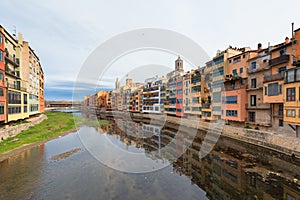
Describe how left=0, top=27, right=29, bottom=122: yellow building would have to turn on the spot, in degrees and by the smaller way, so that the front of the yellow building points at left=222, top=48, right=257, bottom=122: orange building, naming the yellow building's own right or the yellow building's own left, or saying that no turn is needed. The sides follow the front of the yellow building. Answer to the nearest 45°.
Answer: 0° — it already faces it

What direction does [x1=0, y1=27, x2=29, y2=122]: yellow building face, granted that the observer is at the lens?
facing the viewer and to the right of the viewer

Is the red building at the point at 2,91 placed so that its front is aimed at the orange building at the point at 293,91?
yes

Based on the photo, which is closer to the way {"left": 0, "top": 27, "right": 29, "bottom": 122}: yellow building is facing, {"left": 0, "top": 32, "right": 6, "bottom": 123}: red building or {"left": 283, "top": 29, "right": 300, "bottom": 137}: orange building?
the orange building

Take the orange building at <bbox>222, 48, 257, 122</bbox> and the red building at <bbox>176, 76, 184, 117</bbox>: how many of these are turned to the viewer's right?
0

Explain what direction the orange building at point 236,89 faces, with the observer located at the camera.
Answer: facing the viewer and to the left of the viewer

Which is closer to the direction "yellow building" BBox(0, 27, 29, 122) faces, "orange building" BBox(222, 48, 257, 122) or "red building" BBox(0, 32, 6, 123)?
the orange building

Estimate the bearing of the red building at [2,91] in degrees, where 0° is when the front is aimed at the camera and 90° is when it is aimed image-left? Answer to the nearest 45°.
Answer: approximately 315°

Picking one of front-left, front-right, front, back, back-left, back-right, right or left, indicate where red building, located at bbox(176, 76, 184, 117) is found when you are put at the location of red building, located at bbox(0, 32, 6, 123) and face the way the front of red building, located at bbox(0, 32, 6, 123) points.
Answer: front-left

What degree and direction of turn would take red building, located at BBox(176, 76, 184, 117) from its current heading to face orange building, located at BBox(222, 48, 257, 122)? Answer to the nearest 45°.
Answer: approximately 90° to its left

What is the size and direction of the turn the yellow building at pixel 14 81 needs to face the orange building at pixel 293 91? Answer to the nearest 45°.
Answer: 0° — it already faces it

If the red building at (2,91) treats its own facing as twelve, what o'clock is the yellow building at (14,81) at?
The yellow building is roughly at 8 o'clock from the red building.

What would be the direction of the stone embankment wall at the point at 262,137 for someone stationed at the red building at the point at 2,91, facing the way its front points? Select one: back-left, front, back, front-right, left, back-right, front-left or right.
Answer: front

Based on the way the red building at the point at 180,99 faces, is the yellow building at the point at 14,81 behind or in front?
in front

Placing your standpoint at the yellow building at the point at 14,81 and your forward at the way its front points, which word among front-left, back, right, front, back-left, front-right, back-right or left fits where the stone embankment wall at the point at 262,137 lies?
front
